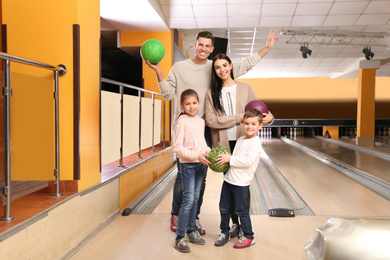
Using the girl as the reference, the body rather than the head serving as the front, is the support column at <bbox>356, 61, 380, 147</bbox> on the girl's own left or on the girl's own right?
on the girl's own left

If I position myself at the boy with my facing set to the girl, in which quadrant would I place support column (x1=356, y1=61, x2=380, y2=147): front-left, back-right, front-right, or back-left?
back-right

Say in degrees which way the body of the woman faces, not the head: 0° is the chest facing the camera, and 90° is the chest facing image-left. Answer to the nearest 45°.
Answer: approximately 0°
